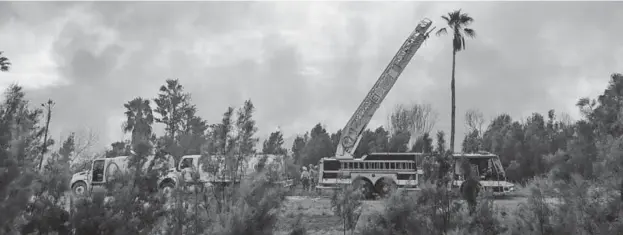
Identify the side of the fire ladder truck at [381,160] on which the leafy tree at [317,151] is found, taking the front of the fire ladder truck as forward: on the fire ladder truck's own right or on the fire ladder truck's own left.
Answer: on the fire ladder truck's own left

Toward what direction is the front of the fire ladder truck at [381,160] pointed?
to the viewer's right

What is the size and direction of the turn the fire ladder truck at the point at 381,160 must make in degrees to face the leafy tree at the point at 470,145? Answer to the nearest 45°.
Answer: approximately 45° to its left

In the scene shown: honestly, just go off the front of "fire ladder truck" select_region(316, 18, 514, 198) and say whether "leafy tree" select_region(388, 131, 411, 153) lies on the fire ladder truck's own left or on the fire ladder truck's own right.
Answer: on the fire ladder truck's own left
